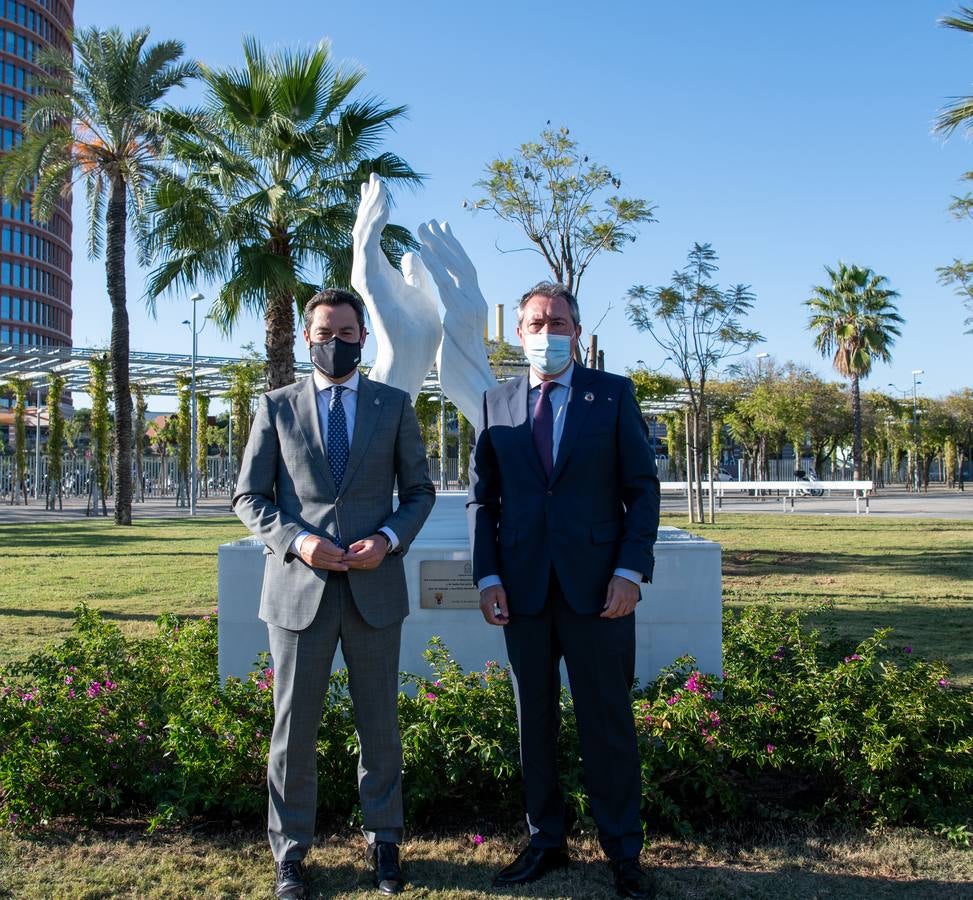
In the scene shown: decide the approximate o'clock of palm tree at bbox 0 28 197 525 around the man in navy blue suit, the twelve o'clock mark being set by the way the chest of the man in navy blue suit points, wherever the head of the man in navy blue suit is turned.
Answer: The palm tree is roughly at 5 o'clock from the man in navy blue suit.

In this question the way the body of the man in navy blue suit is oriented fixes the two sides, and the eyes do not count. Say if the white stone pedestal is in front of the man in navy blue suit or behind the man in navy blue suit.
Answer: behind

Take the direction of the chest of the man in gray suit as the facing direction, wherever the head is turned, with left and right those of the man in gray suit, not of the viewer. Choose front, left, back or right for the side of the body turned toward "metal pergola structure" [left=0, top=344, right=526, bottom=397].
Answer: back

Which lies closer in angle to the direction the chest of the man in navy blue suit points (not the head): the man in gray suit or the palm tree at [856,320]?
the man in gray suit

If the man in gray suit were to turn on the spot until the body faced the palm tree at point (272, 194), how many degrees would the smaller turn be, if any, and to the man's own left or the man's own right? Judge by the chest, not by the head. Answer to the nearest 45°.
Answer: approximately 180°

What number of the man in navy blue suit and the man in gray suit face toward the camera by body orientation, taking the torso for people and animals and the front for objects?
2

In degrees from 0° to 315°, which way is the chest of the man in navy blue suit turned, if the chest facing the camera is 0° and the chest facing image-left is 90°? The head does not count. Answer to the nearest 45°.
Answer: approximately 0°

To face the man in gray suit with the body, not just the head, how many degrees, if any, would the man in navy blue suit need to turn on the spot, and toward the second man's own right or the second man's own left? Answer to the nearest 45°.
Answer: approximately 90° to the second man's own right
